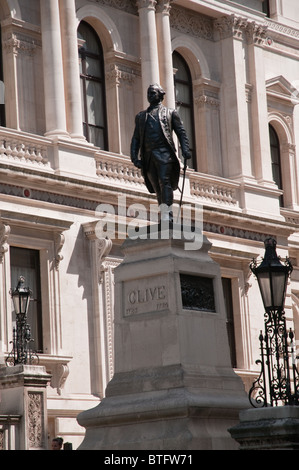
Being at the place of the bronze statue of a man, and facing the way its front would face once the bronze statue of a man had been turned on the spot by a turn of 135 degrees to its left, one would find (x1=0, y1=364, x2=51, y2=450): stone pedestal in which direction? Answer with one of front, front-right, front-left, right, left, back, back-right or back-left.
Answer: back-left

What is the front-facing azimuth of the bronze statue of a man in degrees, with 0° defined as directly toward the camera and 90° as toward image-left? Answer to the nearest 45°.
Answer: approximately 45°
